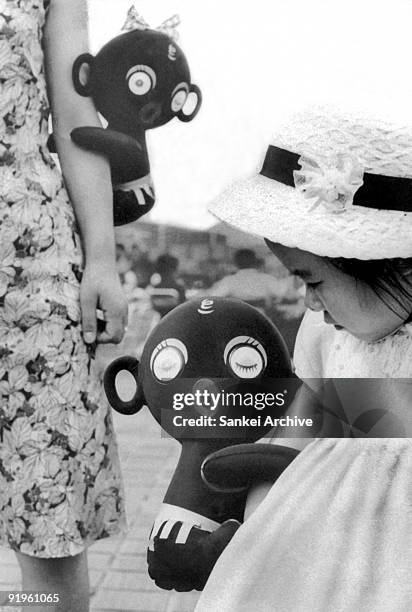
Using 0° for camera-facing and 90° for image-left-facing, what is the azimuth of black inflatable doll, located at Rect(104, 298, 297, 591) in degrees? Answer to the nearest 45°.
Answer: approximately 0°
